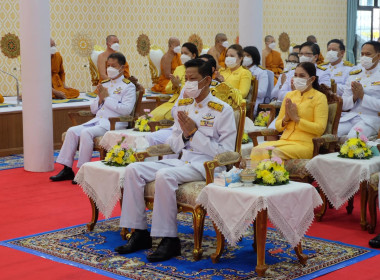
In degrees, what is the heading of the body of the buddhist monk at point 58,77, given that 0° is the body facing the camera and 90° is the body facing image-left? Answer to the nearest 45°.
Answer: approximately 315°

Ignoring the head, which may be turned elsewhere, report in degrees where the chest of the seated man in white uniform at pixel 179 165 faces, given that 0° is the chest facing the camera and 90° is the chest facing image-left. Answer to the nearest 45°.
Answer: approximately 45°

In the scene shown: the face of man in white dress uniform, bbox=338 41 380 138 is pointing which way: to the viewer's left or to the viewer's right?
to the viewer's left

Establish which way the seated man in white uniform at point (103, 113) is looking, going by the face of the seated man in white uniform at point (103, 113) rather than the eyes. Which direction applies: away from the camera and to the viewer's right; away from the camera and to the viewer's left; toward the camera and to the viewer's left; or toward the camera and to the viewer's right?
toward the camera and to the viewer's left

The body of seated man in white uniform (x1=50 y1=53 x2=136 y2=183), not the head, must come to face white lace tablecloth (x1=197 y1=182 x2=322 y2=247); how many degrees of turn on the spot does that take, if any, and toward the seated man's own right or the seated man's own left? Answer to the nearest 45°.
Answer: approximately 45° to the seated man's own left

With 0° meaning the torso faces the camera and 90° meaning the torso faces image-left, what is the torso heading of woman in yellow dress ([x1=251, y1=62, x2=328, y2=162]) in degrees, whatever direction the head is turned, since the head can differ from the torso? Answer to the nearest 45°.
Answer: approximately 45°

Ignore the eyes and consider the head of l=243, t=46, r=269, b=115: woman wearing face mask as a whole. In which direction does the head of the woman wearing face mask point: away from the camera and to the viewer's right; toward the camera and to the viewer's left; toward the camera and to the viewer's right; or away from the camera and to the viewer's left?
toward the camera and to the viewer's left

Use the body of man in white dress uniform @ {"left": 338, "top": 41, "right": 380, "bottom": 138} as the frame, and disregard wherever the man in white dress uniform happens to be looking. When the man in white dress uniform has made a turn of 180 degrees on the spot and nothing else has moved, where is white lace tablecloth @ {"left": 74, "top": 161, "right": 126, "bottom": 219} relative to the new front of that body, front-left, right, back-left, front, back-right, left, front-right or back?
back

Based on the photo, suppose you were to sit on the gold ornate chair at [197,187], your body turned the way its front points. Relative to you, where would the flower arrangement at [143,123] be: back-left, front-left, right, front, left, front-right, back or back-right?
back-right

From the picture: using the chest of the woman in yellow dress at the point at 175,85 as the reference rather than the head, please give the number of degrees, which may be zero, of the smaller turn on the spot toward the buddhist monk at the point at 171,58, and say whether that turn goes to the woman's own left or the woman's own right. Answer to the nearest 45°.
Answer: approximately 135° to the woman's own right

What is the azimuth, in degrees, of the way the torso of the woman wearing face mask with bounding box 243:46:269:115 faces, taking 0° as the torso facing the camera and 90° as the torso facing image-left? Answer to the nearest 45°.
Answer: approximately 45°

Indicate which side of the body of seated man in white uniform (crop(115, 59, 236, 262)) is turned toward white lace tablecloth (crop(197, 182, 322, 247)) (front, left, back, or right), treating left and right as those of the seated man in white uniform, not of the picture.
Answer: left
